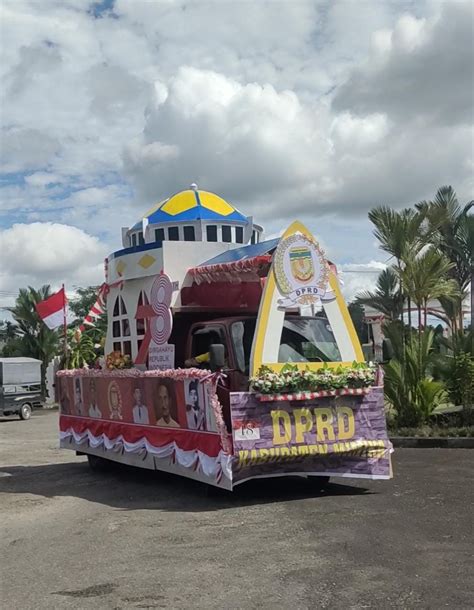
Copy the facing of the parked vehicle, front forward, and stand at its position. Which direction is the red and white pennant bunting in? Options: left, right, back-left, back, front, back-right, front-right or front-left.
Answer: left

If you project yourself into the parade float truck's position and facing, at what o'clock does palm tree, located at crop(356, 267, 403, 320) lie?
The palm tree is roughly at 8 o'clock from the parade float truck.

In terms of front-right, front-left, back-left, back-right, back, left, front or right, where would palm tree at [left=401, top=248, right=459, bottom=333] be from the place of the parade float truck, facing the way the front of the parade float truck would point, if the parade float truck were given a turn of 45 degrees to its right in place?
back-left

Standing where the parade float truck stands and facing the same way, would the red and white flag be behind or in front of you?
behind

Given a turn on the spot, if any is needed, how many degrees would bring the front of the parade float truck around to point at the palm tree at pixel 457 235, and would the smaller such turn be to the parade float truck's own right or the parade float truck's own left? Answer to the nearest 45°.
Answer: approximately 90° to the parade float truck's own left

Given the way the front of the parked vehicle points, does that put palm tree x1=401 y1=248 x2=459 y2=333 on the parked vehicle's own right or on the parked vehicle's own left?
on the parked vehicle's own left

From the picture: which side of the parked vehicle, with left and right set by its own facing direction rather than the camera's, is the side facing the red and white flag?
left

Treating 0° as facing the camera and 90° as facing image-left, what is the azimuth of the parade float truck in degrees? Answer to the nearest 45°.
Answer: approximately 315°

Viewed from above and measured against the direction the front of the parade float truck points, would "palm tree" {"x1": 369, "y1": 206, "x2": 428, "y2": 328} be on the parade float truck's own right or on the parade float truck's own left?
on the parade float truck's own left
